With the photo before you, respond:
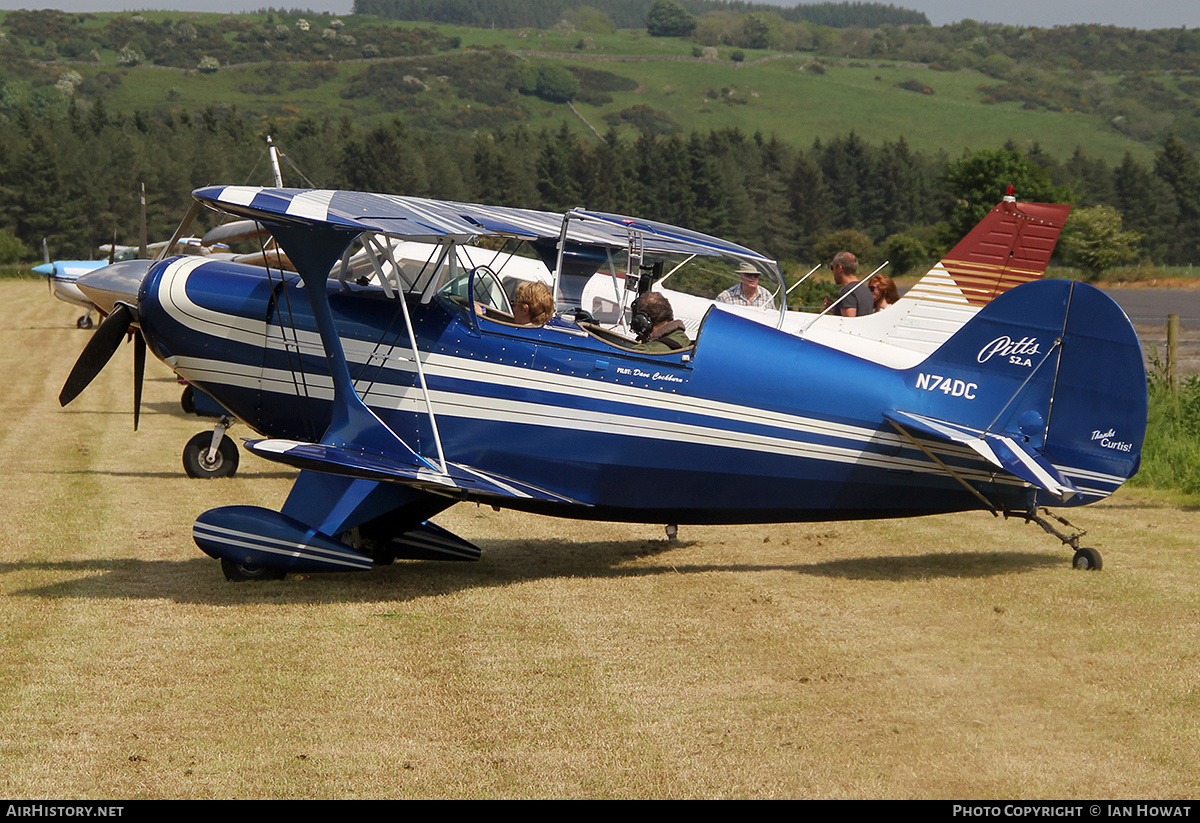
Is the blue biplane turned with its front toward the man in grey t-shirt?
no

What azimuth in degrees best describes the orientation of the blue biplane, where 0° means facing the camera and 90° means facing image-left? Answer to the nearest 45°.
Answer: approximately 90°

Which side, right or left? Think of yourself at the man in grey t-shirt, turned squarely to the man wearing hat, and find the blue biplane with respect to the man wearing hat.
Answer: left

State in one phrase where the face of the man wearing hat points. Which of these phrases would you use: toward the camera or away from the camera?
toward the camera

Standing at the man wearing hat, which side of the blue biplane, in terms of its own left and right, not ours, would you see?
right
